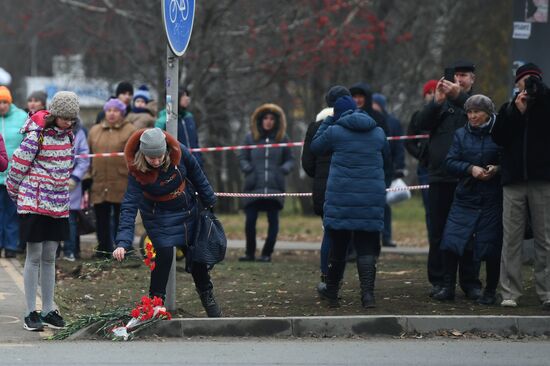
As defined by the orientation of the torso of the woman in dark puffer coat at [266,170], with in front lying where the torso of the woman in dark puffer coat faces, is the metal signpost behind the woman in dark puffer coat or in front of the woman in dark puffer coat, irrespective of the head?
in front

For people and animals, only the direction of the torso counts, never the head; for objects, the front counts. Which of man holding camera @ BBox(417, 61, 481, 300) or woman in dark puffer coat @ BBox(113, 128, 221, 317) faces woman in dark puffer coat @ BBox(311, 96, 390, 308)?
the man holding camera

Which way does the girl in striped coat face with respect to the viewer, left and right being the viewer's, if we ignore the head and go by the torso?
facing the viewer and to the right of the viewer

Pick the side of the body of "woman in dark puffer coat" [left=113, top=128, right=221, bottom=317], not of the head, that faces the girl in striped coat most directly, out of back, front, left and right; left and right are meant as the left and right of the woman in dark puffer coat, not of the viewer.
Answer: right
